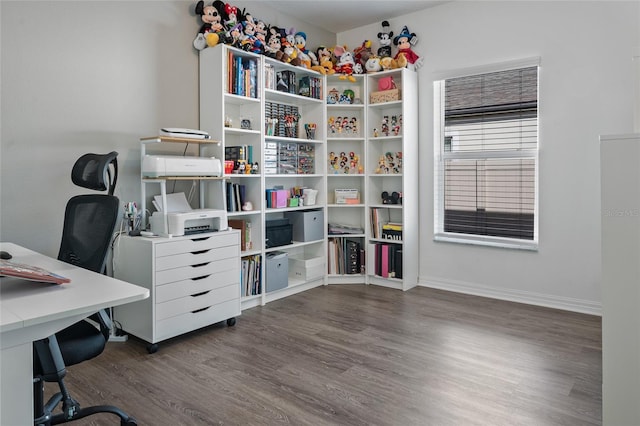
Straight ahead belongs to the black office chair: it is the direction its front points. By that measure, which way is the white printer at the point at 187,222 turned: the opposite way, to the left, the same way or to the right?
to the left

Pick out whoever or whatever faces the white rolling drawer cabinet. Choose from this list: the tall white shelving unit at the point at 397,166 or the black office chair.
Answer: the tall white shelving unit

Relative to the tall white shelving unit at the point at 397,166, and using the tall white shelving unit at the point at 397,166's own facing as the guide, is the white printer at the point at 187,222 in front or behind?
in front

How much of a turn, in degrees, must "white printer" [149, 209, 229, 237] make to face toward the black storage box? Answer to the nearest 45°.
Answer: approximately 90° to its left

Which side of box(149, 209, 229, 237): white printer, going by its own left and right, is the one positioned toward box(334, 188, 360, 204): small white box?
left

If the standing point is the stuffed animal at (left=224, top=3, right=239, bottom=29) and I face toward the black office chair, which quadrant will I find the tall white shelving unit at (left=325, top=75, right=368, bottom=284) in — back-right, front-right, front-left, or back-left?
back-left

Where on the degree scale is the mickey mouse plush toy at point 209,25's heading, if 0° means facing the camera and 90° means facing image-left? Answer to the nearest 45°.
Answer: approximately 315°

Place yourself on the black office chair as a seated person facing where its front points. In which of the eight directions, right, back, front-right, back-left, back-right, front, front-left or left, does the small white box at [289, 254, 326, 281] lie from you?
back

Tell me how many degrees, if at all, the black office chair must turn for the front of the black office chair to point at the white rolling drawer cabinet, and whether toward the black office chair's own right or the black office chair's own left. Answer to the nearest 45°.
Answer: approximately 180°

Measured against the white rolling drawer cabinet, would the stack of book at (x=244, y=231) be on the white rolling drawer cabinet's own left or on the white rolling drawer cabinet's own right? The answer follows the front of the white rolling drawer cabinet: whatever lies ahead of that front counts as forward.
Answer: on the white rolling drawer cabinet's own left
